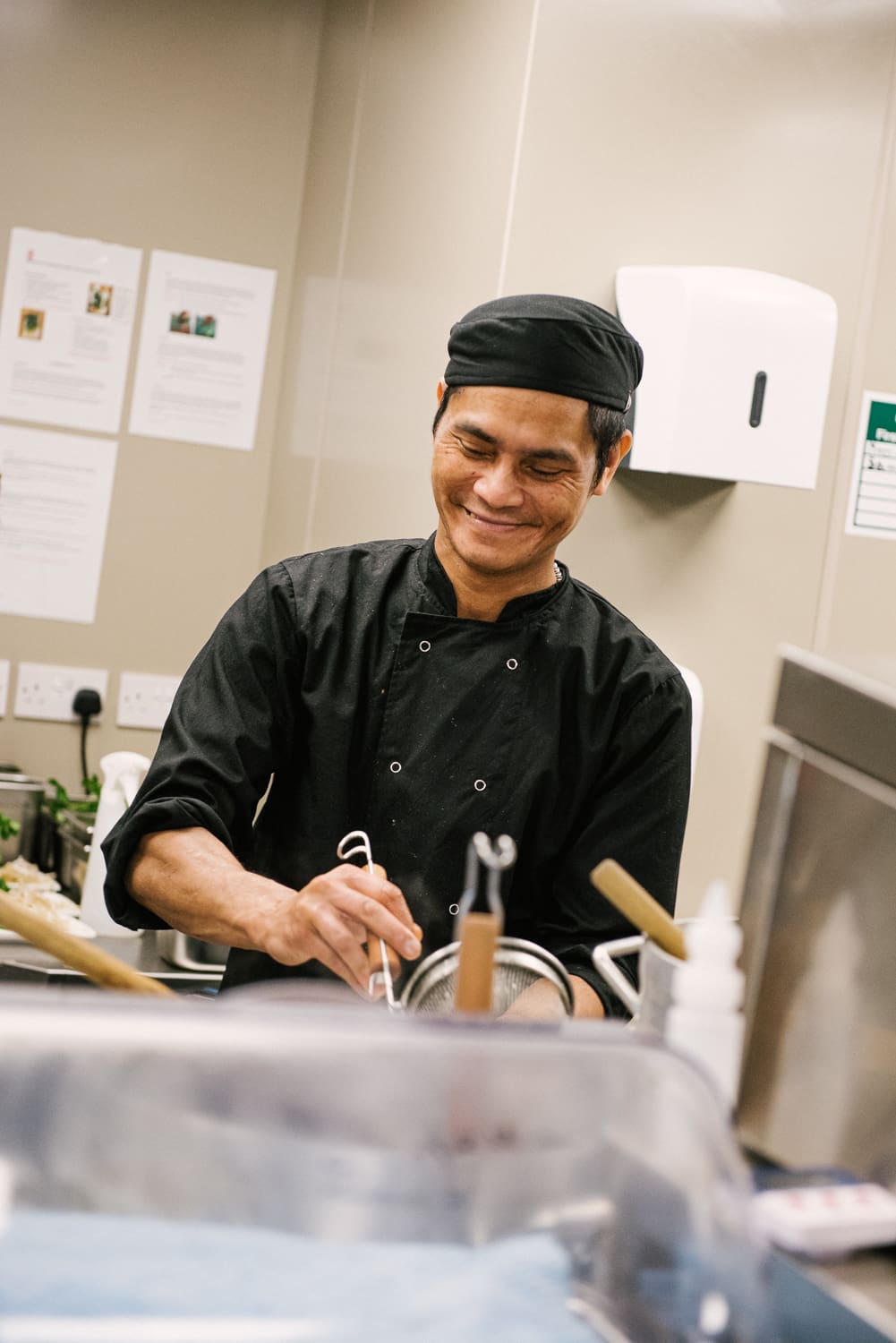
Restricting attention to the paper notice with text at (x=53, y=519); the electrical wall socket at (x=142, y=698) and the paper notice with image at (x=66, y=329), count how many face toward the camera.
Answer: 3

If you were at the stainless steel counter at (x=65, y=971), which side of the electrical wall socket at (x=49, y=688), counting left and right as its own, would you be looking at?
front

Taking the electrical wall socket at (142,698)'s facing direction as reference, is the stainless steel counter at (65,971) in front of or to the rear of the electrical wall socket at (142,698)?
in front

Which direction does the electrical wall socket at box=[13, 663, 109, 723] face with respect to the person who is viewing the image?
facing the viewer

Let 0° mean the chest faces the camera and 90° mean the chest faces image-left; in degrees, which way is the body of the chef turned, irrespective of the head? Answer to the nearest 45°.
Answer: approximately 0°

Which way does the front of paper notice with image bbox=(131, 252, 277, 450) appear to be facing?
toward the camera

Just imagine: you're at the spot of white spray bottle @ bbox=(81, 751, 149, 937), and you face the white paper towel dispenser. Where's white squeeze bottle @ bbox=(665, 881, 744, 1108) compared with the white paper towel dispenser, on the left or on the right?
right

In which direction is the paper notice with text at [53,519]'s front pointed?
toward the camera
